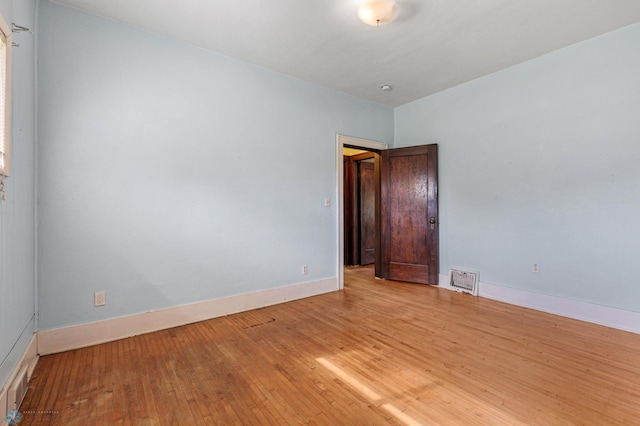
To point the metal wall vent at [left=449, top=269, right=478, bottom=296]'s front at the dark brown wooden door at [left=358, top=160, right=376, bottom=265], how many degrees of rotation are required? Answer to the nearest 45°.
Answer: approximately 90° to its right

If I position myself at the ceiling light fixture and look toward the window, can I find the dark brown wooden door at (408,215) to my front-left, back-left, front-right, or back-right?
back-right

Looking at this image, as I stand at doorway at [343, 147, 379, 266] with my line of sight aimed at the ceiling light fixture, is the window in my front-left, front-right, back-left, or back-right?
front-right

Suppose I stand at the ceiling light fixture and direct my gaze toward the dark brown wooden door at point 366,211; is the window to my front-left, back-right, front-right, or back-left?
back-left

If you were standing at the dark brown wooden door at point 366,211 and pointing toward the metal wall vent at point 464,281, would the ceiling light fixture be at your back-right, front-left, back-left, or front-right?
front-right

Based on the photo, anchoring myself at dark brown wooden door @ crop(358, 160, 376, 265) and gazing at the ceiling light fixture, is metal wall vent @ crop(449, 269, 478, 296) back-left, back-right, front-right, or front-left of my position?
front-left

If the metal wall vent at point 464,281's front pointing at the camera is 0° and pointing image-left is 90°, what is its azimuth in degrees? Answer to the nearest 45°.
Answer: approximately 45°

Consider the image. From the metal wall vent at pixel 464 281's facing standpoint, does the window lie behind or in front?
in front
